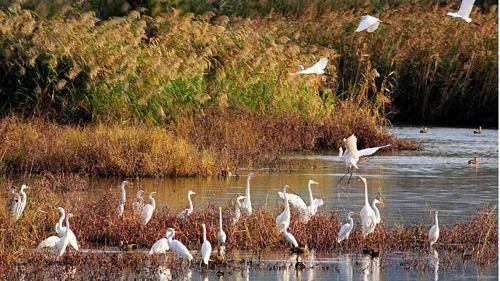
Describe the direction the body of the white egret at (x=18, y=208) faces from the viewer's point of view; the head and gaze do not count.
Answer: to the viewer's right

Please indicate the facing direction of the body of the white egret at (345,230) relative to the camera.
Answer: to the viewer's right

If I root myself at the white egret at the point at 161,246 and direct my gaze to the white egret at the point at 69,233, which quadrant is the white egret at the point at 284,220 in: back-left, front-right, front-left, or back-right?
back-right

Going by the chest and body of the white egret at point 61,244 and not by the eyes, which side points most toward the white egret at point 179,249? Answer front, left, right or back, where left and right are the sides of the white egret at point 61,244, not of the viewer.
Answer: front
